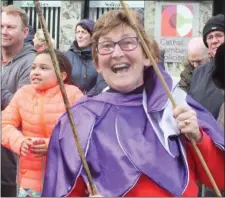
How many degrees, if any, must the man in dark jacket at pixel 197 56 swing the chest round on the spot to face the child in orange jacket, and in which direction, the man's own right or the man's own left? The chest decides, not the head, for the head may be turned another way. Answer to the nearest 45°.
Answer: approximately 90° to the man's own right

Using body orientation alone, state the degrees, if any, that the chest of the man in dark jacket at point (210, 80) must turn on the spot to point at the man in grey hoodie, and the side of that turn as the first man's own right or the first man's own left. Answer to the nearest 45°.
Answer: approximately 90° to the first man's own right

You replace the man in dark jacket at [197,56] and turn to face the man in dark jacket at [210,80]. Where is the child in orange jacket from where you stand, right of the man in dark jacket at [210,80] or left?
right

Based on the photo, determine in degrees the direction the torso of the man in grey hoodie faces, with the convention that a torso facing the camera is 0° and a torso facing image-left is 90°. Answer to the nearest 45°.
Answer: approximately 45°
